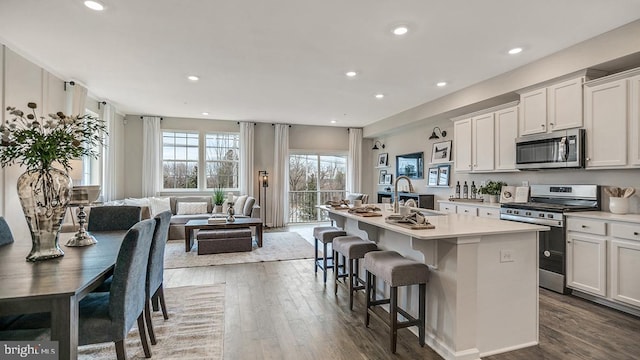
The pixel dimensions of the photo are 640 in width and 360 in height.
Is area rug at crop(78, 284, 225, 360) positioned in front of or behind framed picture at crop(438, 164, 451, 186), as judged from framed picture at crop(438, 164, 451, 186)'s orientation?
in front

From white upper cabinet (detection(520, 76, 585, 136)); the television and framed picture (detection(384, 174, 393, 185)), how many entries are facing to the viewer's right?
0

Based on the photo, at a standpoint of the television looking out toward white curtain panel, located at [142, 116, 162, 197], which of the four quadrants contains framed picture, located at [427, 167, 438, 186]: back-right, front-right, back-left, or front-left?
back-left

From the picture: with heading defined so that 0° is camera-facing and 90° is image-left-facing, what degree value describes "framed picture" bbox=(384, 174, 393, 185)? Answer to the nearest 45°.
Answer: approximately 45°

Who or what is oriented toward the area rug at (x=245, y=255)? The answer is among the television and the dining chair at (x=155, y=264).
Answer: the television

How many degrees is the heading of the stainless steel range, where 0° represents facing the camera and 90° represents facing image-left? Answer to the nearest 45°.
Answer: approximately 45°

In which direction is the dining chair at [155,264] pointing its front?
to the viewer's left

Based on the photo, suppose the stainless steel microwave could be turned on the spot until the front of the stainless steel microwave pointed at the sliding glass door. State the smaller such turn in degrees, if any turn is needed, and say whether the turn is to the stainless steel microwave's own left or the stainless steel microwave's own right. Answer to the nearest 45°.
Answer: approximately 45° to the stainless steel microwave's own right

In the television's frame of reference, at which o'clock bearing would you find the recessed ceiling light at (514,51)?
The recessed ceiling light is roughly at 10 o'clock from the television.

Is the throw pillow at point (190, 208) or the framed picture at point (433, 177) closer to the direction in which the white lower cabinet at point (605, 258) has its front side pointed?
the throw pillow

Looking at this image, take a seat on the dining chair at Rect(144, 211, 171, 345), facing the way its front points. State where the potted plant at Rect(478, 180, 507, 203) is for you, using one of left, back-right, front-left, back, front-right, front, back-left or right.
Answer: back

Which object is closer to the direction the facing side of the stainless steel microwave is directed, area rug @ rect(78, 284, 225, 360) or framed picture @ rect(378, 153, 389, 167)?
the area rug

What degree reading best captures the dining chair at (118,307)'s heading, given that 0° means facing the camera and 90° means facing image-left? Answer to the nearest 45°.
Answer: approximately 135°

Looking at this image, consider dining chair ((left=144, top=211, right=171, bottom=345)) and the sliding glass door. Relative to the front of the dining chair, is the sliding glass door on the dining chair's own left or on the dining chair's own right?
on the dining chair's own right
